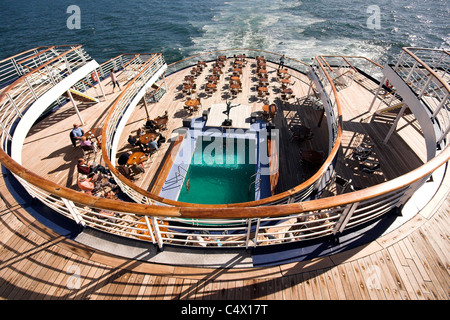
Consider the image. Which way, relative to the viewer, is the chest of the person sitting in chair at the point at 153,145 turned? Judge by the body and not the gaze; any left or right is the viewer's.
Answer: facing away from the viewer and to the left of the viewer

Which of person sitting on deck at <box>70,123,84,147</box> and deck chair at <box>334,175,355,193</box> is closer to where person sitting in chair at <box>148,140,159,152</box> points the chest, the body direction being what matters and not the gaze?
the person sitting on deck

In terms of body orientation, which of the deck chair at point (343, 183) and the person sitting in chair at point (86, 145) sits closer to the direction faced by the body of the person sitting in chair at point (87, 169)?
the deck chair

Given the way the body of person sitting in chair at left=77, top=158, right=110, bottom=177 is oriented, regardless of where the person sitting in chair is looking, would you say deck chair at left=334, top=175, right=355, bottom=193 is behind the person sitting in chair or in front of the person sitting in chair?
in front

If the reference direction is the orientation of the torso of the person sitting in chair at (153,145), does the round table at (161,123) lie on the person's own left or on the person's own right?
on the person's own right

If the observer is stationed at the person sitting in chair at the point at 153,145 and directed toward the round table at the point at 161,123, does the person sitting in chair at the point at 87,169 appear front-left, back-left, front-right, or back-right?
back-left

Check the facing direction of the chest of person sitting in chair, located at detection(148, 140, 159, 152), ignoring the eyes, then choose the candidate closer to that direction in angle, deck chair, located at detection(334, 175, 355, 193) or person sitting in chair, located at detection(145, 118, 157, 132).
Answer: the person sitting in chair
